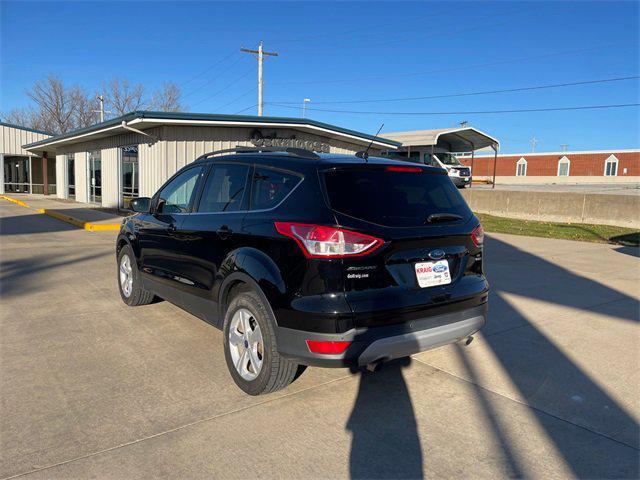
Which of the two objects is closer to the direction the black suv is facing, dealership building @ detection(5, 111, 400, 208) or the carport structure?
the dealership building

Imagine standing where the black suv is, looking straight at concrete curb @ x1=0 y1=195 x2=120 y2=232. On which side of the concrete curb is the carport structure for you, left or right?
right

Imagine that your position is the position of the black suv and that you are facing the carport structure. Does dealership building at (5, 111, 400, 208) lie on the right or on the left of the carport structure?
left

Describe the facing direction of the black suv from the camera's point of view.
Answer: facing away from the viewer and to the left of the viewer

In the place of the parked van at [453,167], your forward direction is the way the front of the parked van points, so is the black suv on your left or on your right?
on your right

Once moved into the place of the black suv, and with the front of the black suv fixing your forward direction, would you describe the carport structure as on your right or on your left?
on your right

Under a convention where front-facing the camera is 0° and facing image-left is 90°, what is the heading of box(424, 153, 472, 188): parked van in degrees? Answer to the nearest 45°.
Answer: approximately 315°

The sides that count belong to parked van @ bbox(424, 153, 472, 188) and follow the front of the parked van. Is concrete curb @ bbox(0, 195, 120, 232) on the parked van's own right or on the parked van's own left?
on the parked van's own right

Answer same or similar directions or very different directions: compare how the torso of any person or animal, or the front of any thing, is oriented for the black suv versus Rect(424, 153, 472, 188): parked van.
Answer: very different directions
